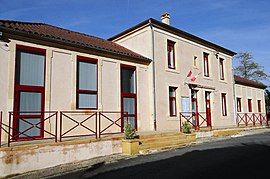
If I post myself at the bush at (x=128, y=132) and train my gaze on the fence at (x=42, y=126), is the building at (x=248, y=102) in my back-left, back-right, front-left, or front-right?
back-right

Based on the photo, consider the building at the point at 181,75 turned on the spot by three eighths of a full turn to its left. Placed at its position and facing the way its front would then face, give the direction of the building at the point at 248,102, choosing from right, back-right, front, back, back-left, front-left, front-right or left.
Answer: front-right

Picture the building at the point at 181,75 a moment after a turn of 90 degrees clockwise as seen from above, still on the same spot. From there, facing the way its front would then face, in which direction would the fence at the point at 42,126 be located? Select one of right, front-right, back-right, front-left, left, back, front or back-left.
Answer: front

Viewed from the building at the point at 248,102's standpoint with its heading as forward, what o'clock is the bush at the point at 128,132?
The bush is roughly at 2 o'clock from the building.

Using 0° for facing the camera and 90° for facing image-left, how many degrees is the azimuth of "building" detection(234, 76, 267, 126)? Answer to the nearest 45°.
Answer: approximately 315°
